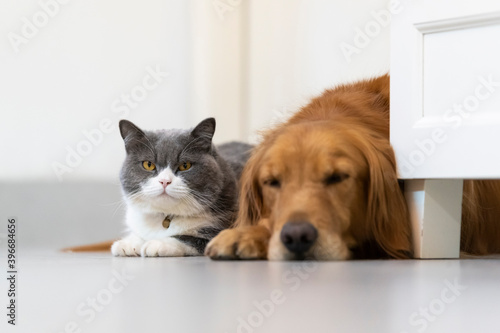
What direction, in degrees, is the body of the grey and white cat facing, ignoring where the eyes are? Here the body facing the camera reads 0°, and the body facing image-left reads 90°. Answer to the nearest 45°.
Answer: approximately 45°

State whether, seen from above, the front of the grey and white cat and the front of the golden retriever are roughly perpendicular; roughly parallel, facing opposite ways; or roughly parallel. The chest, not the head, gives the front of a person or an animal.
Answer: roughly parallel

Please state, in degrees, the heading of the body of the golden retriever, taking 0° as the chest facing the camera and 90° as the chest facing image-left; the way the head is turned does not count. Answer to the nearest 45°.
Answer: approximately 45°

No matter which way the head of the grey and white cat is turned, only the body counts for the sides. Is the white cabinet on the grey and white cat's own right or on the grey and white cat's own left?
on the grey and white cat's own left

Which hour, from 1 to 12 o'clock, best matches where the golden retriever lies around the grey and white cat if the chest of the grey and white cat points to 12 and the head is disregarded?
The golden retriever is roughly at 9 o'clock from the grey and white cat.

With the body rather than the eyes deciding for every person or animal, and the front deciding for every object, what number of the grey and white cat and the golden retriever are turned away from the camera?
0

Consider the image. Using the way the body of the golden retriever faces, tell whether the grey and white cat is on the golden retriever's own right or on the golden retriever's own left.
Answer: on the golden retriever's own right
